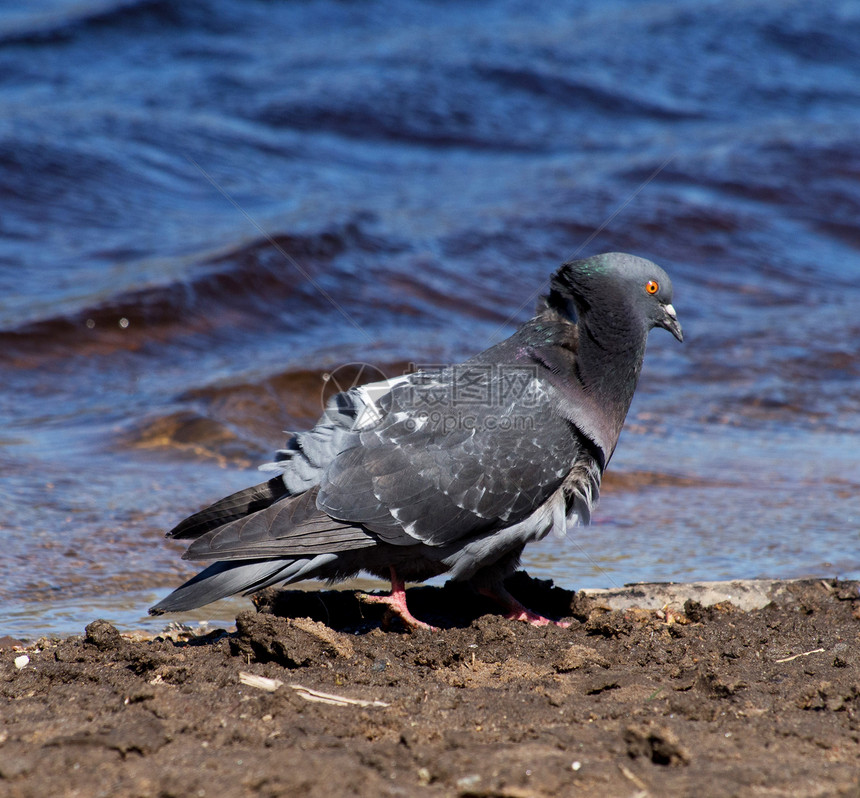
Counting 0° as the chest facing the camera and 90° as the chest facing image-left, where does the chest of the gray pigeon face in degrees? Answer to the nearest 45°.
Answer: approximately 270°

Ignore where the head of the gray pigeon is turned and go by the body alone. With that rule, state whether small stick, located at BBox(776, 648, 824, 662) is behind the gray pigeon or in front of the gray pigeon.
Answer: in front
